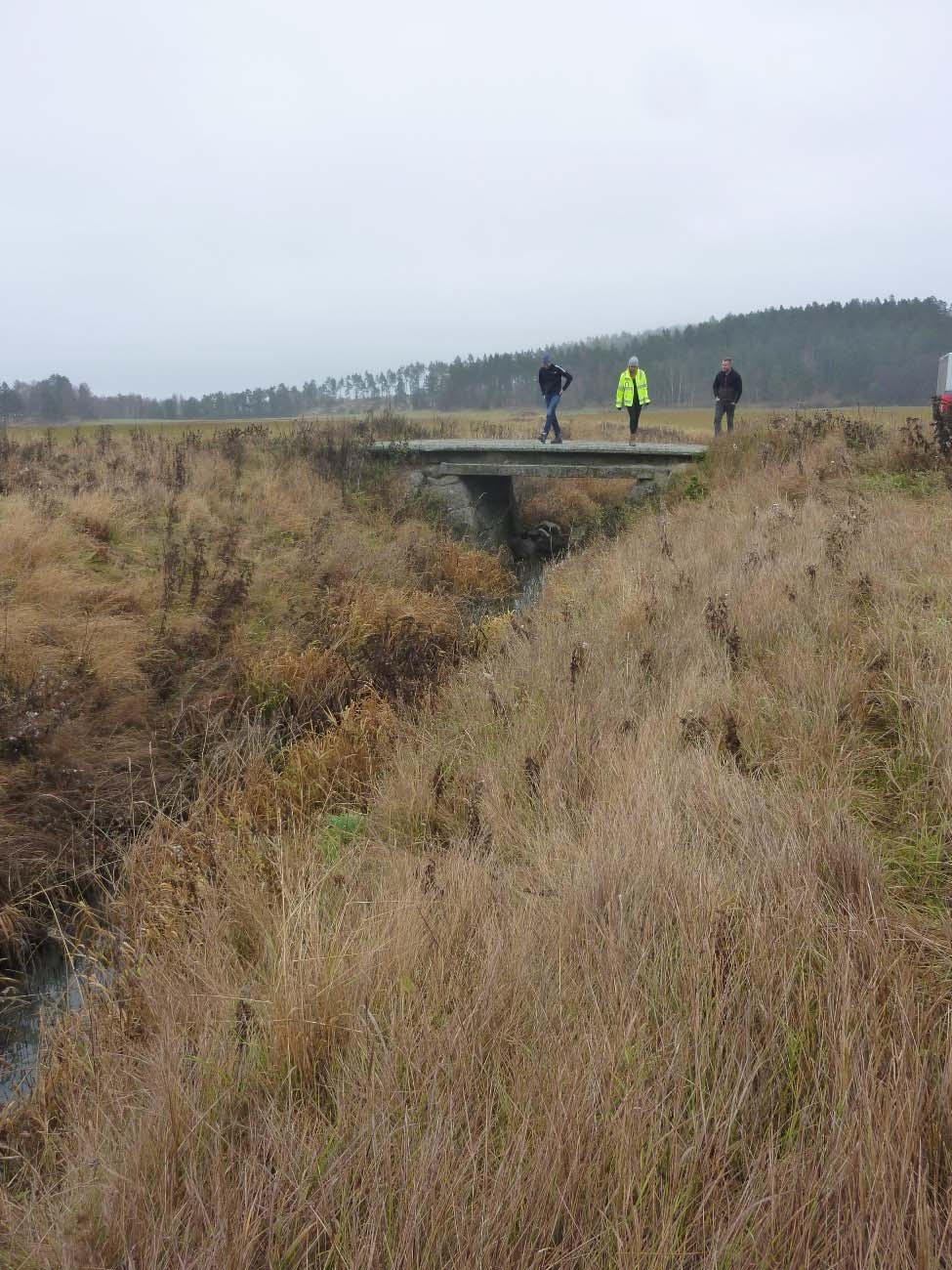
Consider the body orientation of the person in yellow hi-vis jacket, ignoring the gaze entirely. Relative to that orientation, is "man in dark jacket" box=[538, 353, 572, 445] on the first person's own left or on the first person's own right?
on the first person's own right

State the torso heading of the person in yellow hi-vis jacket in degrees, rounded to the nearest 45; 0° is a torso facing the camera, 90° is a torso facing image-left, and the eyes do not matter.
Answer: approximately 0°

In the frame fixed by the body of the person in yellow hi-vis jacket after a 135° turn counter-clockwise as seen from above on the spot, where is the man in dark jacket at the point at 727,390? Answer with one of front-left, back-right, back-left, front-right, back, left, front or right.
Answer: front-right
